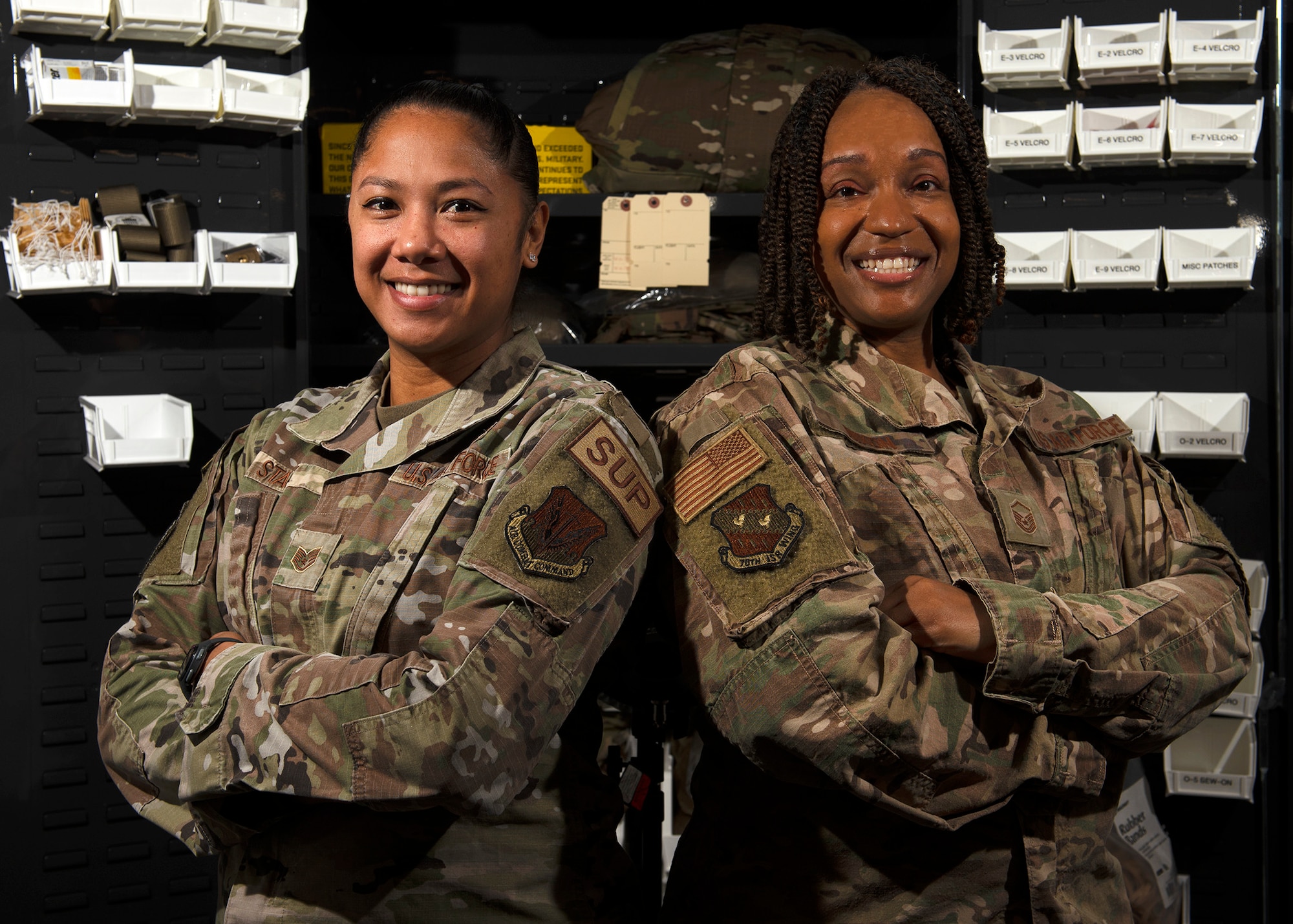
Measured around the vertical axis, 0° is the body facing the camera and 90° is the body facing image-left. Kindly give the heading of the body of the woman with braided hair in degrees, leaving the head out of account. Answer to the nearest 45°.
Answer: approximately 315°

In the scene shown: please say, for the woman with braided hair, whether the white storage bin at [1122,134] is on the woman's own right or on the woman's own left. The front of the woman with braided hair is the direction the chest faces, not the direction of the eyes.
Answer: on the woman's own left

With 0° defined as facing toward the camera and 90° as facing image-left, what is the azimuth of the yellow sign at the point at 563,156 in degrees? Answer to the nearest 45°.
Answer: approximately 0°

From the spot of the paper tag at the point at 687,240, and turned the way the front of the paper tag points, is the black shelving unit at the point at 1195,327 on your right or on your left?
on your left

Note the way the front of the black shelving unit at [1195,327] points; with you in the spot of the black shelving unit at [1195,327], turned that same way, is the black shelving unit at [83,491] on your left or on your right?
on your right
